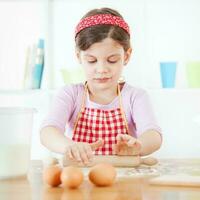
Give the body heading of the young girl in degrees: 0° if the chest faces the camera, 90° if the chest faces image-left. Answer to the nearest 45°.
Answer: approximately 0°

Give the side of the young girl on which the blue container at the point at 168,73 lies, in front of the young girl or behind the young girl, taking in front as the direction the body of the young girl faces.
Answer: behind

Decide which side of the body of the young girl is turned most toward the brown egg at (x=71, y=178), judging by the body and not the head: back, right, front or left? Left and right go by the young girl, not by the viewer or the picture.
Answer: front

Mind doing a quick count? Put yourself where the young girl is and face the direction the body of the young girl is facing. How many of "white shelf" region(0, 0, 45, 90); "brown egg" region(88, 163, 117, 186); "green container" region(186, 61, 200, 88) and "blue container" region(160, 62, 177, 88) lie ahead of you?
1

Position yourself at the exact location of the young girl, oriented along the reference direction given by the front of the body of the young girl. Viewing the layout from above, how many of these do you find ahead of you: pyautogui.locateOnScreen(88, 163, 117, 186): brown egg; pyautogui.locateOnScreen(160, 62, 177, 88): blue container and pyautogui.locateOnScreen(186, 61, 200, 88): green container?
1

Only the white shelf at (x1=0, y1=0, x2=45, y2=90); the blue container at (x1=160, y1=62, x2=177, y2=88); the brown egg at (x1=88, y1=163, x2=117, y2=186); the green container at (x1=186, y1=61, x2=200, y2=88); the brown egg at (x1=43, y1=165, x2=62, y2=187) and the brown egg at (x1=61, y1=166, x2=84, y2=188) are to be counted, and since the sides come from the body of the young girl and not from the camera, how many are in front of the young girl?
3

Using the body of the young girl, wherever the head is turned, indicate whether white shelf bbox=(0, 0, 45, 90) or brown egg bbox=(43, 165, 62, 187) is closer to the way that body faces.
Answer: the brown egg

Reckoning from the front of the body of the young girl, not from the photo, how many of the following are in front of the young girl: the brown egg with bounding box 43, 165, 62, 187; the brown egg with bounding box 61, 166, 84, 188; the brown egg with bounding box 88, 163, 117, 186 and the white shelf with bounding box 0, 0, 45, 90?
3

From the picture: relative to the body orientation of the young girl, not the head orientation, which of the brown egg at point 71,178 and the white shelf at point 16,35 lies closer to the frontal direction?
the brown egg

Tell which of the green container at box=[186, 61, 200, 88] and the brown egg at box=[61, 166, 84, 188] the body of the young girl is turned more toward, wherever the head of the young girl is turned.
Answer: the brown egg

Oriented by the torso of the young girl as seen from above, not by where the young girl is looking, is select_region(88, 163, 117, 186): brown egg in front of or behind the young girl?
in front

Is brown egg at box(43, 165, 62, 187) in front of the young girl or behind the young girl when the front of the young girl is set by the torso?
in front
